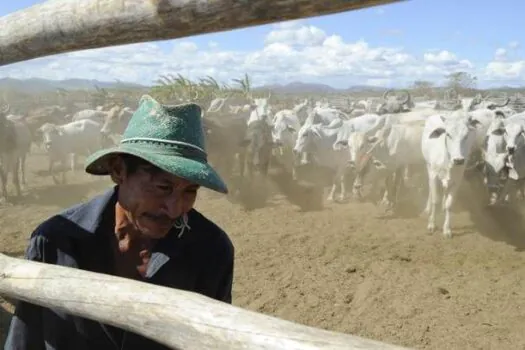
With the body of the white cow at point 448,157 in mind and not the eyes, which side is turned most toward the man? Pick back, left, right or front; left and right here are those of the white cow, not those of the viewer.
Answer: front

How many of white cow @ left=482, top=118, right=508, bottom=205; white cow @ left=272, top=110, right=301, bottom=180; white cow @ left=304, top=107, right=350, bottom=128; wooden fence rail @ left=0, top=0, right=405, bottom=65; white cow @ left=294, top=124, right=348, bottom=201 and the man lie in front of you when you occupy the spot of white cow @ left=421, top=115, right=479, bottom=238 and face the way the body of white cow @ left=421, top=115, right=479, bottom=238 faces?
2

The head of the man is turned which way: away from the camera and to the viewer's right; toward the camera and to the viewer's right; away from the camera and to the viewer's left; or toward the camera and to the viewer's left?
toward the camera and to the viewer's right

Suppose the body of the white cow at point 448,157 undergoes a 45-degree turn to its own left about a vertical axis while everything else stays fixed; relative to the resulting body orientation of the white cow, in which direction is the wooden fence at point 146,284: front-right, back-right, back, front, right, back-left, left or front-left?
front-right

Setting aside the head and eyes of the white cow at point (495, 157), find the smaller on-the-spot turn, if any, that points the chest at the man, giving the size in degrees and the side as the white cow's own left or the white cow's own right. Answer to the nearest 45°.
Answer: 0° — it already faces them

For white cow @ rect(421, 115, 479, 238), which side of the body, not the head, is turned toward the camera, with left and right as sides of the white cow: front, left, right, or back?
front

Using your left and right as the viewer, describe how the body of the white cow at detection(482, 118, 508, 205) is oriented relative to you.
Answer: facing the viewer

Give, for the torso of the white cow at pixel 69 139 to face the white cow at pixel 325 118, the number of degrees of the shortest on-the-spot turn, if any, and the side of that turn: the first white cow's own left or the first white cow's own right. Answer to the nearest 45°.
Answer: approximately 135° to the first white cow's own left

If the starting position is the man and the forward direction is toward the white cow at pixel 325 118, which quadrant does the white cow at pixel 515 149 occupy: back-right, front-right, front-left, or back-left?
front-right

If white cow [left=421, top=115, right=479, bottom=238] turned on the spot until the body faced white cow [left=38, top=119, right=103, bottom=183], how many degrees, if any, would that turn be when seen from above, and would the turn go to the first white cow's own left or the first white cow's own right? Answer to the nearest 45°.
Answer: approximately 90° to the first white cow's own right

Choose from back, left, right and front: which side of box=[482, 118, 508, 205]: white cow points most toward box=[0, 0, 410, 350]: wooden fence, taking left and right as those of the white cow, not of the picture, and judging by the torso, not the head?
front

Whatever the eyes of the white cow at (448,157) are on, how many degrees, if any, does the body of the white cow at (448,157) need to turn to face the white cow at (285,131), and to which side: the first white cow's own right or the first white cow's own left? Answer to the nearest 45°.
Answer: approximately 135° to the first white cow's own right

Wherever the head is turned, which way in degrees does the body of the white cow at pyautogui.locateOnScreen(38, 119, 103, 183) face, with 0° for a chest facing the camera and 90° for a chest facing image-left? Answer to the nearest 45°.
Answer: approximately 45°

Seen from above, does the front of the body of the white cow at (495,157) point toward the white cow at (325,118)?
no
